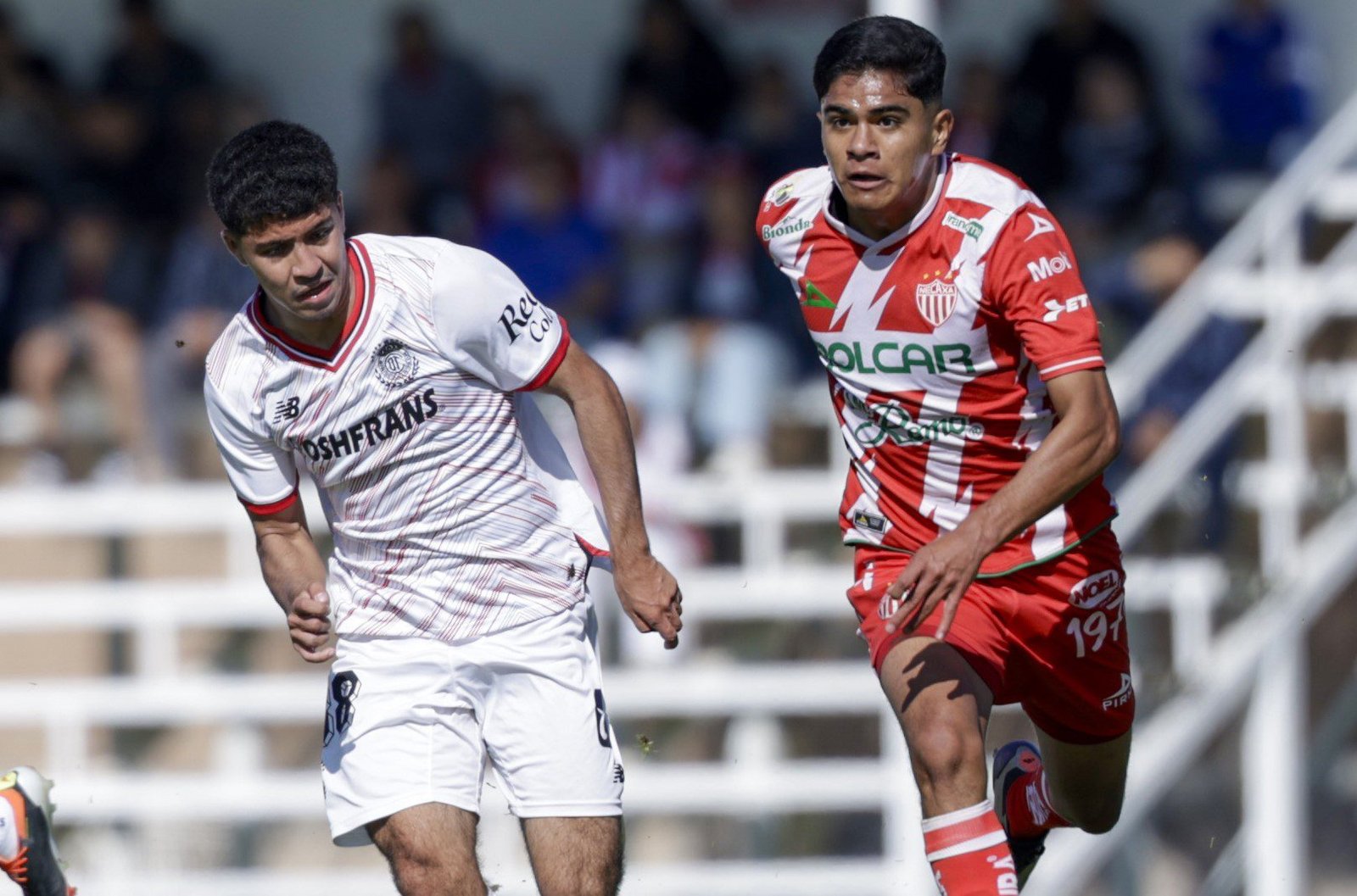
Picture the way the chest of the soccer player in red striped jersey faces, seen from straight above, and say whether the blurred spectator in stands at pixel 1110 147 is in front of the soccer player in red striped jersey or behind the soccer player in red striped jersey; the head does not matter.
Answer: behind

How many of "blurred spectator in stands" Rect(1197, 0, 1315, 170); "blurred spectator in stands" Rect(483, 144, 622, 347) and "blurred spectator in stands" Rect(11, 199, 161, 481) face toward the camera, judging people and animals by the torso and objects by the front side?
3

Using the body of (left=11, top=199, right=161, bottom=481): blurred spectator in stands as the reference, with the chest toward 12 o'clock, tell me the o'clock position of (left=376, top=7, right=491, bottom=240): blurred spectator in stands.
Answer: (left=376, top=7, right=491, bottom=240): blurred spectator in stands is roughly at 9 o'clock from (left=11, top=199, right=161, bottom=481): blurred spectator in stands.

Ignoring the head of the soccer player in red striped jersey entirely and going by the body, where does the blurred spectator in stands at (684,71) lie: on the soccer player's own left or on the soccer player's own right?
on the soccer player's own right

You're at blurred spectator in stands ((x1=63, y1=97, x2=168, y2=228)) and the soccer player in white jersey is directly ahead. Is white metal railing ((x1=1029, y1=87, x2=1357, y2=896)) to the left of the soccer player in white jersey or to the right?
left

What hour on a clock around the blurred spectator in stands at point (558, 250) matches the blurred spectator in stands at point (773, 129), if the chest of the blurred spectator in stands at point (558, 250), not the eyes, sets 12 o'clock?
the blurred spectator in stands at point (773, 129) is roughly at 9 o'clock from the blurred spectator in stands at point (558, 250).

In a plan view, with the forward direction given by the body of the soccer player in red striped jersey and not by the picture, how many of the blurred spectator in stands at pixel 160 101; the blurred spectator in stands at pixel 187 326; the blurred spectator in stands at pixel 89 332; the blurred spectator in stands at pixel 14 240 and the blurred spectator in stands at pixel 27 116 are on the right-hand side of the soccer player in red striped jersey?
5

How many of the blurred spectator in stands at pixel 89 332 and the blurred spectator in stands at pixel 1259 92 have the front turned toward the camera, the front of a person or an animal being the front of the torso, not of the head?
2

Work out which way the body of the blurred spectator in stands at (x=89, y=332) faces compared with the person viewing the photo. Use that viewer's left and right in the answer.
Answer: facing the viewer

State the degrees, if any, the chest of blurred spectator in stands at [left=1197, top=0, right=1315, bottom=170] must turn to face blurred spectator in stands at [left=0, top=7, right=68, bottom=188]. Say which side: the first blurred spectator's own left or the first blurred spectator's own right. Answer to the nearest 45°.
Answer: approximately 90° to the first blurred spectator's own right

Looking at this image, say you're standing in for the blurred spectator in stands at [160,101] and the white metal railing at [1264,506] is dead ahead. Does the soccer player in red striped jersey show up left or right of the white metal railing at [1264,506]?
right

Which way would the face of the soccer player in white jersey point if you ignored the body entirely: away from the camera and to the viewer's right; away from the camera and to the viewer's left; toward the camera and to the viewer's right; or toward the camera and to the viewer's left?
toward the camera and to the viewer's right

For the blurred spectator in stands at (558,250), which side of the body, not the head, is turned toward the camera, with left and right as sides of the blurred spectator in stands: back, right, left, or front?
front

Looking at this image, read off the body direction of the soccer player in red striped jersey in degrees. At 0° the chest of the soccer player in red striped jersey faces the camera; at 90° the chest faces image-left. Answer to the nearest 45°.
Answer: approximately 45°

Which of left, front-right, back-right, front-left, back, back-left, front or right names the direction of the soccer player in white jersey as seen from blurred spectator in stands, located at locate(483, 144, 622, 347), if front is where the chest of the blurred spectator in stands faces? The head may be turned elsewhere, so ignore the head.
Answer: front

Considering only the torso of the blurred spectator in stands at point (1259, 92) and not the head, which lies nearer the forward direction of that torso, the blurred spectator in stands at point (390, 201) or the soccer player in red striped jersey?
the soccer player in red striped jersey

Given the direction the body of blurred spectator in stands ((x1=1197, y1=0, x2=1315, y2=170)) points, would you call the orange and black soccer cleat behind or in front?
in front
